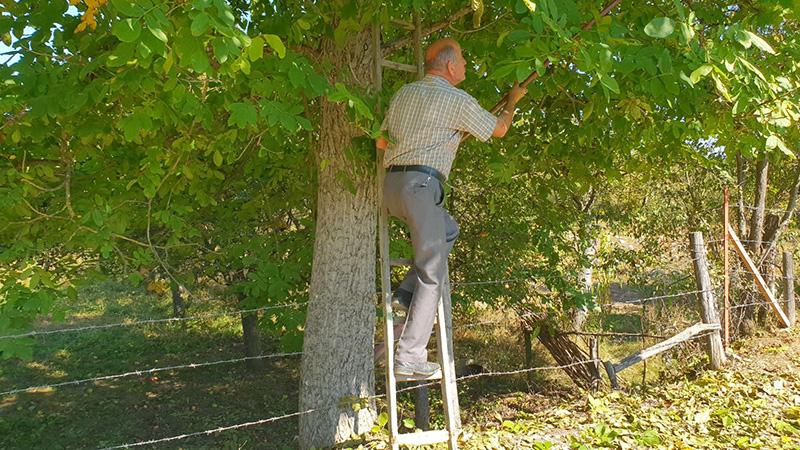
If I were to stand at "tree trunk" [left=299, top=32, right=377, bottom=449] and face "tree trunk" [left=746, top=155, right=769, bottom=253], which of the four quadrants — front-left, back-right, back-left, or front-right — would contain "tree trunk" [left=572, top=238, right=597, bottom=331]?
front-left

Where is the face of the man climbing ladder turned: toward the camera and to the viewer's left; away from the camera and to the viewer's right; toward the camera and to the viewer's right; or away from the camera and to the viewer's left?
away from the camera and to the viewer's right

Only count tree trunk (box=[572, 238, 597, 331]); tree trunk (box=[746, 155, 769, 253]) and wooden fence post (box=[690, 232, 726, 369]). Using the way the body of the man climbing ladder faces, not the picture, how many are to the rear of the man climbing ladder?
0

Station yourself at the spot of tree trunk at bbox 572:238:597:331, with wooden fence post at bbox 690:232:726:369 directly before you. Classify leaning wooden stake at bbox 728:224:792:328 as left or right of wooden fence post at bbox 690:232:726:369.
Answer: left

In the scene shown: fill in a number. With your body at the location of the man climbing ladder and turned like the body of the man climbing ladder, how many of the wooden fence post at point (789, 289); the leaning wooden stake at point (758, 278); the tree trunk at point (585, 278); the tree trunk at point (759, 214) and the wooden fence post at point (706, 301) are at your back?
0

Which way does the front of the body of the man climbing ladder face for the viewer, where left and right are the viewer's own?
facing away from the viewer and to the right of the viewer

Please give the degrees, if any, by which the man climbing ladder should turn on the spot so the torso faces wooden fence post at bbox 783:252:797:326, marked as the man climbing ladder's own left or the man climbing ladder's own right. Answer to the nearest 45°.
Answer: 0° — they already face it

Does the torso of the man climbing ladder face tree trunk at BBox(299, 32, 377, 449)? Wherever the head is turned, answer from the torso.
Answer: no

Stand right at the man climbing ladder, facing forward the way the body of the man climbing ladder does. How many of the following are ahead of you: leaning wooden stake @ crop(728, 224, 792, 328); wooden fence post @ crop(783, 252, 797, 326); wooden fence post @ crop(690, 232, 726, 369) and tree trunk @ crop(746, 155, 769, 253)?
4

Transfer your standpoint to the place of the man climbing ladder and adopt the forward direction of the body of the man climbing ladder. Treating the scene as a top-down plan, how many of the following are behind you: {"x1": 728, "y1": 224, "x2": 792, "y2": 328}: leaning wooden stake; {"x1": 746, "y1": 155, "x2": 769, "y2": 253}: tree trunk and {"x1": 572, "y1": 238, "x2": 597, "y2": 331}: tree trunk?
0

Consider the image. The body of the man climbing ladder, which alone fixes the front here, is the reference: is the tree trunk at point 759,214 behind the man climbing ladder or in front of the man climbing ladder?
in front

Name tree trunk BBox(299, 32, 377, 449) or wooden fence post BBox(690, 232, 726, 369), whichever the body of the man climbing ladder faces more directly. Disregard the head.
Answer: the wooden fence post

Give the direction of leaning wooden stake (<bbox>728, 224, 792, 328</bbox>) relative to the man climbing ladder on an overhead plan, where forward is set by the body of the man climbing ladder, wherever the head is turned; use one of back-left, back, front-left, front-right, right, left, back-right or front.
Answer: front

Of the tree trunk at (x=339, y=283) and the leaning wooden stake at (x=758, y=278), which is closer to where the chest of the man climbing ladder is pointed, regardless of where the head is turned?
the leaning wooden stake

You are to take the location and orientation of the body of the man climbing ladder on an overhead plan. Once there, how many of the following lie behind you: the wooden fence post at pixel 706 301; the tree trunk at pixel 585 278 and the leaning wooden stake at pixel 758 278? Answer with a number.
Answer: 0
